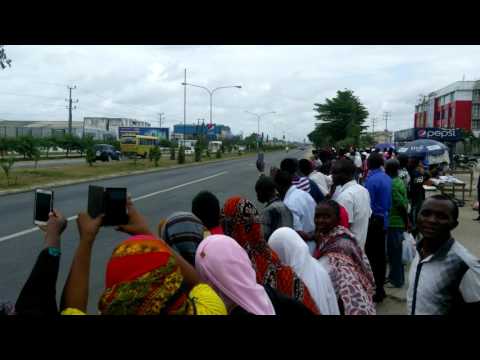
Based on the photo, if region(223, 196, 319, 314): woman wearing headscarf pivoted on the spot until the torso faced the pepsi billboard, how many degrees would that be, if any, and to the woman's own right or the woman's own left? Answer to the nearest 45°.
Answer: approximately 45° to the woman's own right

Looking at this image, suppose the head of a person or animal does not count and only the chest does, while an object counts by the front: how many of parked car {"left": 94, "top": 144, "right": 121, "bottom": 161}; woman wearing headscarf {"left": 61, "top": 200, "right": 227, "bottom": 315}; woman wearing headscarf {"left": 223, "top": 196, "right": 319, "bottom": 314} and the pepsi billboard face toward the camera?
1

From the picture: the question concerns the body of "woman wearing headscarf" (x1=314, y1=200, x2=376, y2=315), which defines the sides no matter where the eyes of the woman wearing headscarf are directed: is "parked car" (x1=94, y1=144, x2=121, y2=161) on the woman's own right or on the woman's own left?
on the woman's own right

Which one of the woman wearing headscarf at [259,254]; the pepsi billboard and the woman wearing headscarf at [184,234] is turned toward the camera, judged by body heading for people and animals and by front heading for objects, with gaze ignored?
the pepsi billboard

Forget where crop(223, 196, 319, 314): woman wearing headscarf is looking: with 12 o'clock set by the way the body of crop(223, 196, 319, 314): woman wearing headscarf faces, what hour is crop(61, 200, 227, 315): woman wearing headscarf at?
crop(61, 200, 227, 315): woman wearing headscarf is roughly at 8 o'clock from crop(223, 196, 319, 314): woman wearing headscarf.

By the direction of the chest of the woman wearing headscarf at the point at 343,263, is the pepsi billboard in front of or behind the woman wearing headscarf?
behind

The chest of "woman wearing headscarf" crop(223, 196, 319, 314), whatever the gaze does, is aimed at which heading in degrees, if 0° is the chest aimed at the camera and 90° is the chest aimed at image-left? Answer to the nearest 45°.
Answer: approximately 135°

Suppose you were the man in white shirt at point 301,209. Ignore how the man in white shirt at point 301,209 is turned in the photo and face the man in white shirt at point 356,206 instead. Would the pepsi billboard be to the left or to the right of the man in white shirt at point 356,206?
left

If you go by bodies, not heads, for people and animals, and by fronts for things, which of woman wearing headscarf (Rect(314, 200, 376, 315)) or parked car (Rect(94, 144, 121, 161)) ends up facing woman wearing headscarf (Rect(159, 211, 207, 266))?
woman wearing headscarf (Rect(314, 200, 376, 315))

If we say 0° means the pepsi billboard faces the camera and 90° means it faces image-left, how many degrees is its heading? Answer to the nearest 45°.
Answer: approximately 0°

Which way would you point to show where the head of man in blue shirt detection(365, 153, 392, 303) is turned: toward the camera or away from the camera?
away from the camera

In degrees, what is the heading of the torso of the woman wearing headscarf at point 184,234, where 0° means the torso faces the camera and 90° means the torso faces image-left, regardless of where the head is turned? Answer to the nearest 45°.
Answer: approximately 135°

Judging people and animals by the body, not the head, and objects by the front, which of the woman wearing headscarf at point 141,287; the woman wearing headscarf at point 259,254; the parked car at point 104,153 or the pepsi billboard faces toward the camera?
the pepsi billboard

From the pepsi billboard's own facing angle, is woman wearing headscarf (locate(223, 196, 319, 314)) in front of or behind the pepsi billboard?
in front

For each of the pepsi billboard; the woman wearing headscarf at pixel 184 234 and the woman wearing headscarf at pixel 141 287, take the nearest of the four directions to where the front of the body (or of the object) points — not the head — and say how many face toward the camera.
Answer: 1

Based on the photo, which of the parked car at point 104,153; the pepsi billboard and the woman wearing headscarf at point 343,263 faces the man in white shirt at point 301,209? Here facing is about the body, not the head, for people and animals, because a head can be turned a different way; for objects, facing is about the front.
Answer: the pepsi billboard
